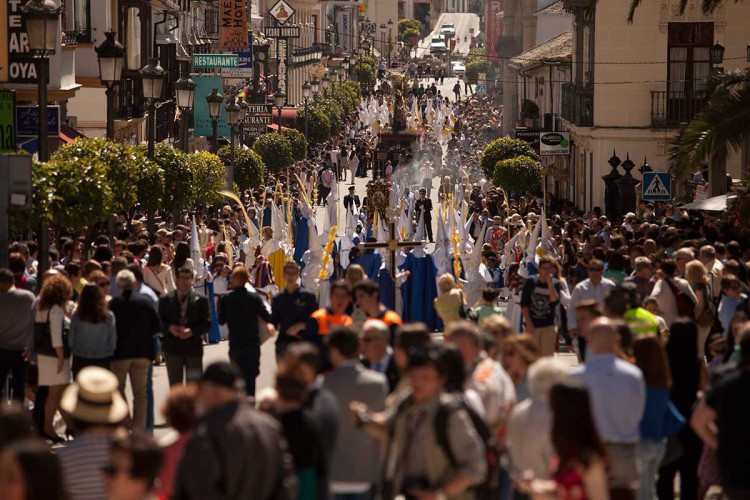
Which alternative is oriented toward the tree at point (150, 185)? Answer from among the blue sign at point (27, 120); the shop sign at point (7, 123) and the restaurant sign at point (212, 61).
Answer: the restaurant sign at point (212, 61)

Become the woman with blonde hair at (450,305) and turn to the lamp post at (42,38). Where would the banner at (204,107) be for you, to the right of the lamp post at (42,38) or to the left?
right

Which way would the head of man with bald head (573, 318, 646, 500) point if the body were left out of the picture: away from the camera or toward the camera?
away from the camera

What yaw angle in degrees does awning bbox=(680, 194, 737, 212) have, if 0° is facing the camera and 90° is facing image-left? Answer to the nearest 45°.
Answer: approximately 45°

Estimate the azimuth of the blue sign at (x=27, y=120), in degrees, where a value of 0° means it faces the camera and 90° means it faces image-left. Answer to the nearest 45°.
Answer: approximately 0°

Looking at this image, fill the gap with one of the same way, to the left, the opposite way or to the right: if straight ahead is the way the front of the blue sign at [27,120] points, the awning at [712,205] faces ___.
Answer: to the right

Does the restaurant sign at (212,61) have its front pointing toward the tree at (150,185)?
yes

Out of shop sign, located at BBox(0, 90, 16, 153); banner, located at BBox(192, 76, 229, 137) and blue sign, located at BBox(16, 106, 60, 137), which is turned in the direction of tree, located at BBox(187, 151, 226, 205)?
the banner
